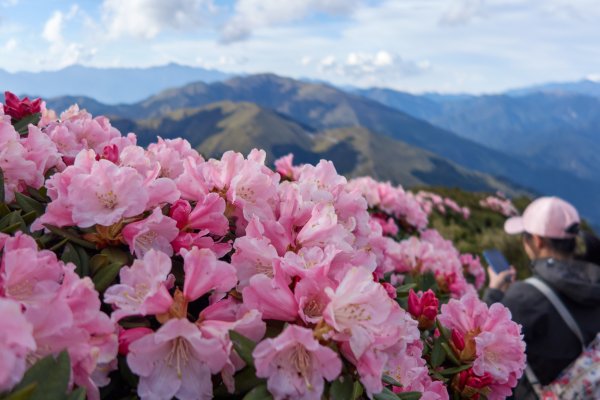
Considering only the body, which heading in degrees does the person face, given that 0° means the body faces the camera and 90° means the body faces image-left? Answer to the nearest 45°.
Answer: approximately 135°

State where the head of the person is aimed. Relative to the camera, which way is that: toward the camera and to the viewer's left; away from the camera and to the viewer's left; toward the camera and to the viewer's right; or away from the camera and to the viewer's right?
away from the camera and to the viewer's left

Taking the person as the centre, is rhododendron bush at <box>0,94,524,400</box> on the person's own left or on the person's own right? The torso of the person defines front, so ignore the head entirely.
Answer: on the person's own left
